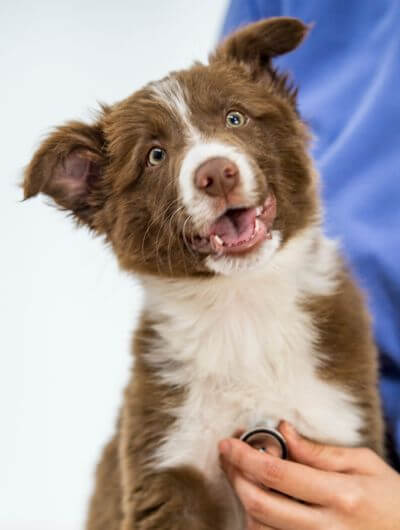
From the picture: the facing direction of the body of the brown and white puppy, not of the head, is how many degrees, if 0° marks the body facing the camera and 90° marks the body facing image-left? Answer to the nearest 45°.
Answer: approximately 0°
